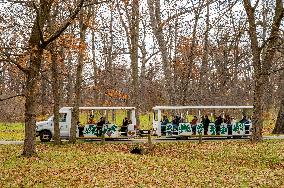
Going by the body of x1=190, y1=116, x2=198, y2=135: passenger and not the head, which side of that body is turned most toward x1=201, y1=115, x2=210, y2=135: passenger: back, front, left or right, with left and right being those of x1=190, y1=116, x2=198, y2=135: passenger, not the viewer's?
back

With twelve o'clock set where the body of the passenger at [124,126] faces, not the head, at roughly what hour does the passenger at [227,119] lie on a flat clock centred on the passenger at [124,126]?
the passenger at [227,119] is roughly at 6 o'clock from the passenger at [124,126].

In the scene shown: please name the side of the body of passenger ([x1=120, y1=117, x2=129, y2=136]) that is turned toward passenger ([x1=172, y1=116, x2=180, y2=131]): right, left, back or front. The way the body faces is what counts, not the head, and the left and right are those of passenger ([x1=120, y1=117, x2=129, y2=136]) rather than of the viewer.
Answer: back

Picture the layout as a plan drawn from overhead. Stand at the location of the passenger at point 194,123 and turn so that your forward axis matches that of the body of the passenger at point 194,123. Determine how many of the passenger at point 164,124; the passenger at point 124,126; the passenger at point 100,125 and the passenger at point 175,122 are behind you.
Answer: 0

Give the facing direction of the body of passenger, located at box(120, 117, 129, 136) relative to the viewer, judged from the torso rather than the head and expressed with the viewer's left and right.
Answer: facing to the left of the viewer

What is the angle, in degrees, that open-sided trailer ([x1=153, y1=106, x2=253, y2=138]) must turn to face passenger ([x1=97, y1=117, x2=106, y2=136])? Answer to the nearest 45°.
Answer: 0° — it already faces them

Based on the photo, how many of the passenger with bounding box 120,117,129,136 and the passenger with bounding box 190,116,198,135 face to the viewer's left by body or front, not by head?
2

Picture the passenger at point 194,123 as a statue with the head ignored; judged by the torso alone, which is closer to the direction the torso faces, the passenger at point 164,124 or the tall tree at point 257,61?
the passenger

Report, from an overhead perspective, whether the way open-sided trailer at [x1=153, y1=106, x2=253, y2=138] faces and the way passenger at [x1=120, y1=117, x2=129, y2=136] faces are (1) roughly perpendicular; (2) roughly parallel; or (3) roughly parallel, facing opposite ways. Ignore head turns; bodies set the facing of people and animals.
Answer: roughly parallel

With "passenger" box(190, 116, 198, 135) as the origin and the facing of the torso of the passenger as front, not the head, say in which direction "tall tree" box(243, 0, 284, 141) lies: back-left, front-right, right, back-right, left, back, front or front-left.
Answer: back-left

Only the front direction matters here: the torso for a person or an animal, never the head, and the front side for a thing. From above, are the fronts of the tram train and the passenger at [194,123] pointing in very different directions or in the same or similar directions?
same or similar directions

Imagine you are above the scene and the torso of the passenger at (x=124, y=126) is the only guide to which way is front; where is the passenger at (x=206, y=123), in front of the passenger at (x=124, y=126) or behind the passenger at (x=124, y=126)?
behind

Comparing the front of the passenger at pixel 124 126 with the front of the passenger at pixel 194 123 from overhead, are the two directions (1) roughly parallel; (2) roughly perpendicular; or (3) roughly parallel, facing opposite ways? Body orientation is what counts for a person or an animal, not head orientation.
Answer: roughly parallel

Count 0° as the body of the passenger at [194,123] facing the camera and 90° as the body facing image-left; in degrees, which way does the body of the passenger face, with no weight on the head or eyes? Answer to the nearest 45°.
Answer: approximately 90°

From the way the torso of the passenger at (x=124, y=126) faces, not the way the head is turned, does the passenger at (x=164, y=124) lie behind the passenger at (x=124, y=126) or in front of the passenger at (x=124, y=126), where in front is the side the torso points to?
behind

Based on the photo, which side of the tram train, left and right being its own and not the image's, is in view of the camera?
left

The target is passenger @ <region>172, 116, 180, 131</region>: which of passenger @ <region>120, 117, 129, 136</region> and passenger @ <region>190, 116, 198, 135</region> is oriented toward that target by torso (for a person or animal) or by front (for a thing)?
passenger @ <region>190, 116, 198, 135</region>

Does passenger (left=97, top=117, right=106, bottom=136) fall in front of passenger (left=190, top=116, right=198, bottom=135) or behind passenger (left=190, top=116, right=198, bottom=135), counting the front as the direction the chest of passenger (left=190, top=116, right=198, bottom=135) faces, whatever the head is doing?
in front

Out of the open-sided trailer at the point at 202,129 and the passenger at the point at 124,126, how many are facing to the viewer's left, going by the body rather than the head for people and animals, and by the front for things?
2
